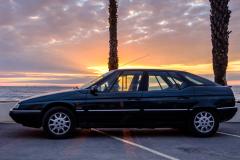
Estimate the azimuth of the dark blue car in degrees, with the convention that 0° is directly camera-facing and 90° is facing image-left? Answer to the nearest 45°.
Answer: approximately 90°
